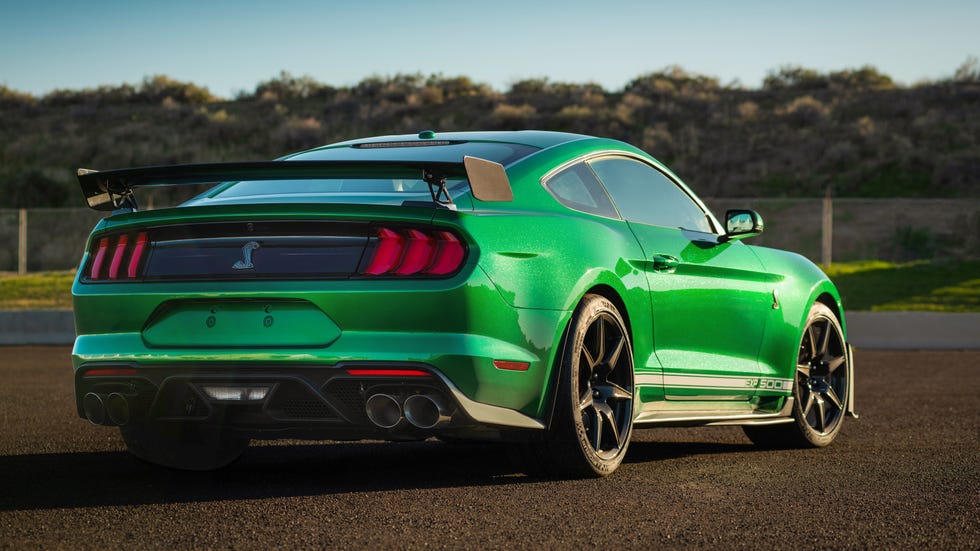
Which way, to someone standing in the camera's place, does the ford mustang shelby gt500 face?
facing away from the viewer and to the right of the viewer

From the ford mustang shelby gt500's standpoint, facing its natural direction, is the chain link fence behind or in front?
in front
